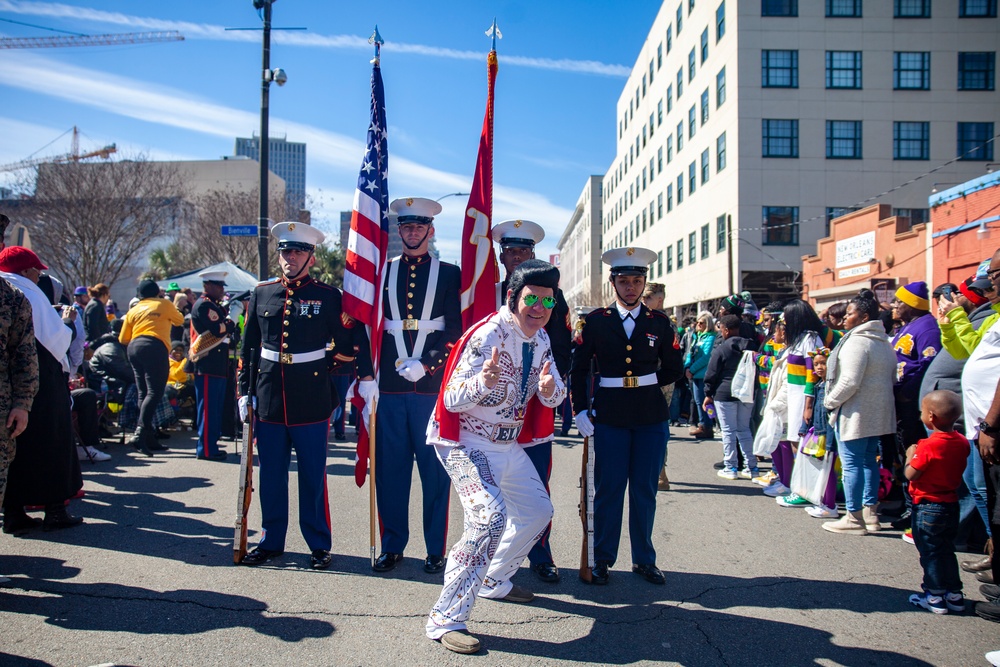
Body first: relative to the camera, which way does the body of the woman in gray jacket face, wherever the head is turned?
to the viewer's left

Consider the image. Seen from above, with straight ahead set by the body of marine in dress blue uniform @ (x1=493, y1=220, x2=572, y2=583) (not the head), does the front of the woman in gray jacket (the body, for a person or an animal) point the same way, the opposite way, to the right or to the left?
to the right

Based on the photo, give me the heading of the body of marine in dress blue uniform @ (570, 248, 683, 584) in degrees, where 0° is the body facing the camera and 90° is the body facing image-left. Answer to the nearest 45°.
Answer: approximately 0°

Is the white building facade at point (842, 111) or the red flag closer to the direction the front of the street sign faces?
the red flag

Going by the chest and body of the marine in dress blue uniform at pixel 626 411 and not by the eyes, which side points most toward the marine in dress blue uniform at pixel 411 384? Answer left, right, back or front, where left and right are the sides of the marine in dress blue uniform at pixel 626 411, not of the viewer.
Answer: right

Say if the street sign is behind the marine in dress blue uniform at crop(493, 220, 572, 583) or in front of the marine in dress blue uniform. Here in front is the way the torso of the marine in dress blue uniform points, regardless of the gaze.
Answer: behind

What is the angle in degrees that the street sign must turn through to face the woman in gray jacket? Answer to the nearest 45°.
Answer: approximately 45° to its left

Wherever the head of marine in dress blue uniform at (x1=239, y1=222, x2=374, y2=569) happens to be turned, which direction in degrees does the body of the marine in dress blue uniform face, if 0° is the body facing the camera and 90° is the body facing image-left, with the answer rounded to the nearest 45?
approximately 0°

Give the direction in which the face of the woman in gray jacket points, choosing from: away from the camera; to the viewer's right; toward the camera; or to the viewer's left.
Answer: to the viewer's left

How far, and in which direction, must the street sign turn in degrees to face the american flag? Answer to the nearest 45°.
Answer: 0° — it already faces it

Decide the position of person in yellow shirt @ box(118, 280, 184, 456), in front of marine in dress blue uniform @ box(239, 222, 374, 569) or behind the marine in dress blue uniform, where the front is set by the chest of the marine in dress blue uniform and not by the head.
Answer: behind
